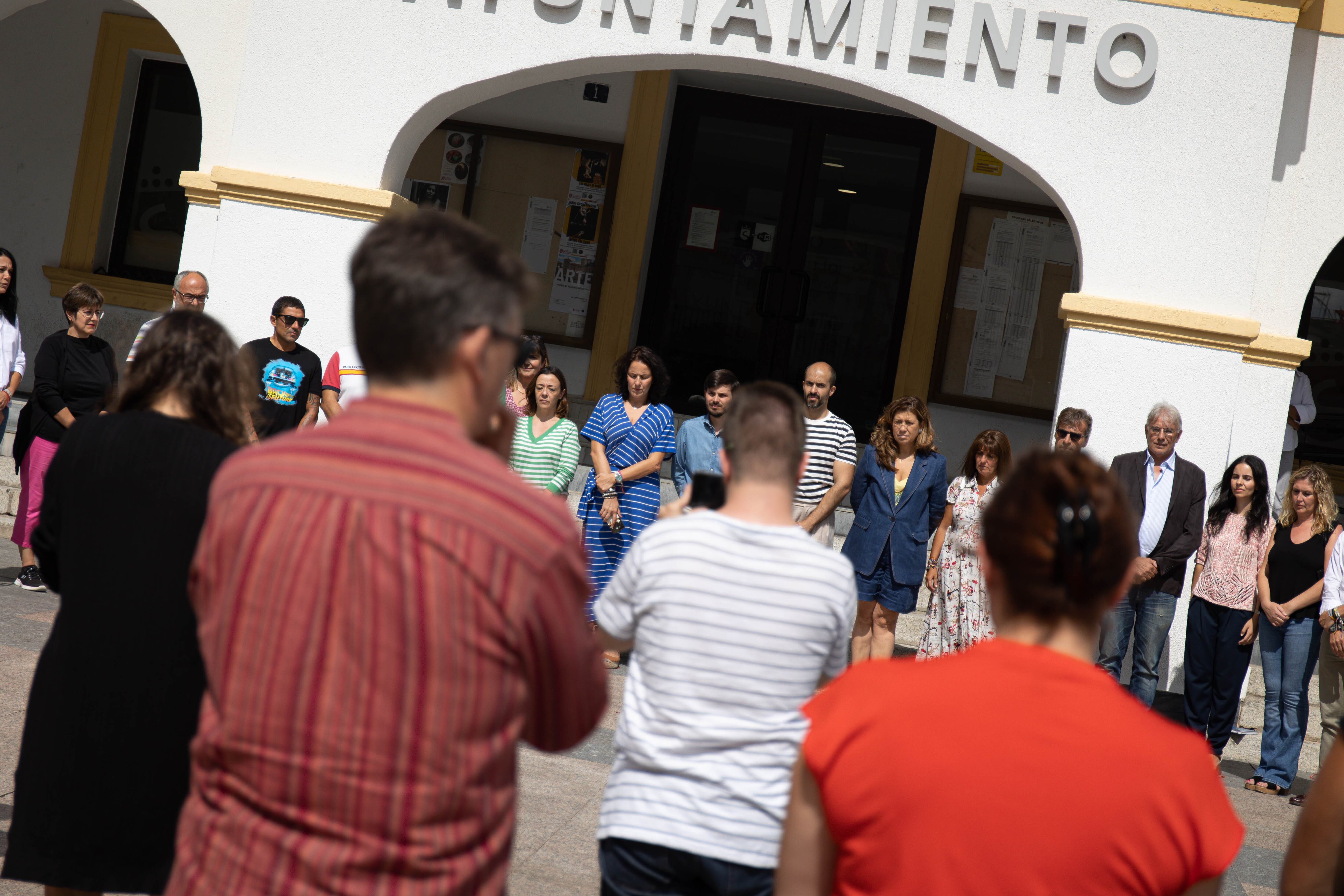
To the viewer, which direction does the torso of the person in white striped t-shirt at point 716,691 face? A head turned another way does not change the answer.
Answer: away from the camera

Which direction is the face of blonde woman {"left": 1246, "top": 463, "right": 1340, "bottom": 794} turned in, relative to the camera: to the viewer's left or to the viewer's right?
to the viewer's left

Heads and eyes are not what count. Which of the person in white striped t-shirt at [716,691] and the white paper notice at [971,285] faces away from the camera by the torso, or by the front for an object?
the person in white striped t-shirt

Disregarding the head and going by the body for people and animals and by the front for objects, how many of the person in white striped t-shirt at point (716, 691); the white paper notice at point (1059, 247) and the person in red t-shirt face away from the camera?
2

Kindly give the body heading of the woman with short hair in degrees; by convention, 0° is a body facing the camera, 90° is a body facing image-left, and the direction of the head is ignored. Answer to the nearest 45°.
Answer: approximately 315°

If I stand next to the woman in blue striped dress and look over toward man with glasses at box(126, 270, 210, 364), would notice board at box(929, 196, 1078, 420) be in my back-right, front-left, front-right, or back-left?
back-right

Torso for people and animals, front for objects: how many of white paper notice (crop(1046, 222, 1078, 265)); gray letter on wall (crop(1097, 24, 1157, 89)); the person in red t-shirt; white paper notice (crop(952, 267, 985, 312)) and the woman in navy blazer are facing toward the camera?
4

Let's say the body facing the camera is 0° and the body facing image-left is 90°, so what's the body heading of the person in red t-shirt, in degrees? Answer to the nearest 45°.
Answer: approximately 180°
